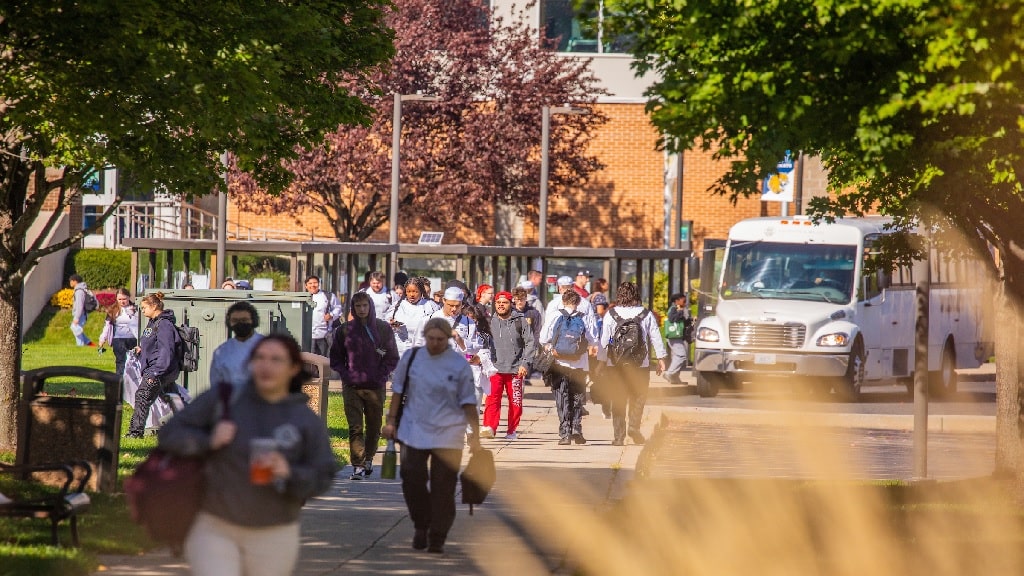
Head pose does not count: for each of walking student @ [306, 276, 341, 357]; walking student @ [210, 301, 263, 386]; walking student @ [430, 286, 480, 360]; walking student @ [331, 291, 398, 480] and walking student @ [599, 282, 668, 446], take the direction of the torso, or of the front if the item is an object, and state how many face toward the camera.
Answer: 4

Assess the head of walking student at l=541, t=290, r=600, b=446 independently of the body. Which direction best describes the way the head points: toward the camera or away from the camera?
away from the camera

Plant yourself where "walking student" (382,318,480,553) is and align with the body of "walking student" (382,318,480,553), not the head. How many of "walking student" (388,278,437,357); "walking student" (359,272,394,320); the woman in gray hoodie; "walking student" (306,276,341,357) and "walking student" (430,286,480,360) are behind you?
4

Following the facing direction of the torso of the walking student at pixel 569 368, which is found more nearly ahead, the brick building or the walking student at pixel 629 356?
the brick building

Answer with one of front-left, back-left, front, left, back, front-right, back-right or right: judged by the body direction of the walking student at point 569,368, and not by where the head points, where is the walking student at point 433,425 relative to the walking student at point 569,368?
back

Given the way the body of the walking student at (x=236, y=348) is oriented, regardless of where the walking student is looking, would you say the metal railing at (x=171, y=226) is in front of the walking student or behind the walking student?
behind

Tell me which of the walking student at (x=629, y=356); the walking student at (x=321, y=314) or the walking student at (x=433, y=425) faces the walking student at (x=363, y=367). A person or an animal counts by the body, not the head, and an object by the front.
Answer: the walking student at (x=321, y=314)

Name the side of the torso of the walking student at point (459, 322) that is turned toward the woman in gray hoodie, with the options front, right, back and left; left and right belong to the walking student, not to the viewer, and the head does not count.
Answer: front

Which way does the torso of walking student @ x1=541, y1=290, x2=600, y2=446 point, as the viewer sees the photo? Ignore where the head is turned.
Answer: away from the camera

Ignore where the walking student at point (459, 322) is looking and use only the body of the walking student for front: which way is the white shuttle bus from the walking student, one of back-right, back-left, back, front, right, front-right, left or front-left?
back-left

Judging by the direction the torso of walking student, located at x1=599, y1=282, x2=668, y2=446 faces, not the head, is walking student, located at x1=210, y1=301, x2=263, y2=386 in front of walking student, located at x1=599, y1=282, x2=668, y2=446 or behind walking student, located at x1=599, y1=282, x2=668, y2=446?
behind
